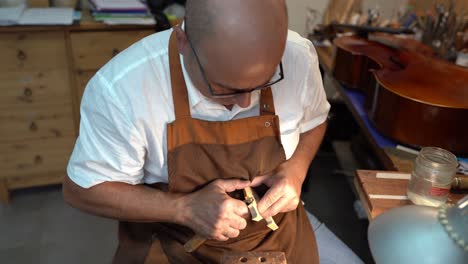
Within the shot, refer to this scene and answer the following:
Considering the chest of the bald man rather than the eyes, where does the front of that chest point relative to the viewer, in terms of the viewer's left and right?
facing the viewer and to the right of the viewer

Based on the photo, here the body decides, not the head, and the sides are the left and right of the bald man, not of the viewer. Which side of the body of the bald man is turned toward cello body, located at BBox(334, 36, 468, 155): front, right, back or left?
left

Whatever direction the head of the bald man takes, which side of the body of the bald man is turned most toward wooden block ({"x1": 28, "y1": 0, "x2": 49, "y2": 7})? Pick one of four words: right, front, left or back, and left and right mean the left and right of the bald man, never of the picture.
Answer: back
